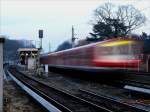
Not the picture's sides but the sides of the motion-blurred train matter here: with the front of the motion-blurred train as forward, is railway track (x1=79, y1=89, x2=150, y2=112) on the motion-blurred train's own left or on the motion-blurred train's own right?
on the motion-blurred train's own right

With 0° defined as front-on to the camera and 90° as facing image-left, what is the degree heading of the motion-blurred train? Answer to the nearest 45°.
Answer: approximately 315°
